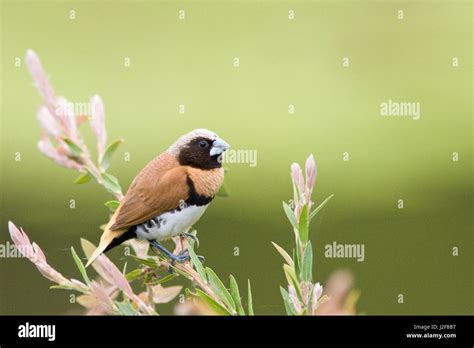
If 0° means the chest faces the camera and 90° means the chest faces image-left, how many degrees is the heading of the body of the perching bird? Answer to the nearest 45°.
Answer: approximately 270°
